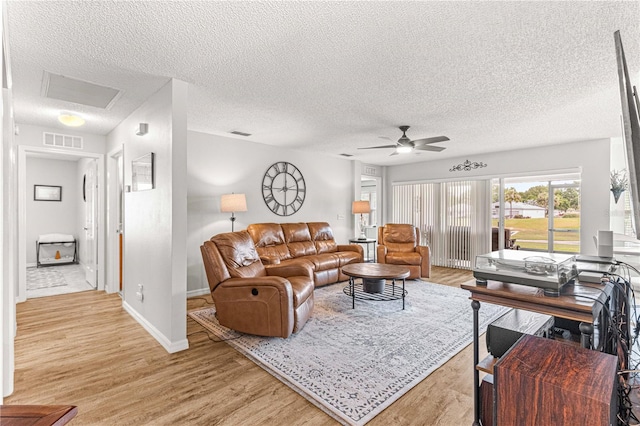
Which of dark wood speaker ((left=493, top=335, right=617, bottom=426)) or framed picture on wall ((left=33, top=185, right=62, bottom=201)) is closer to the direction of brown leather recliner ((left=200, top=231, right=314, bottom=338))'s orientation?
the dark wood speaker

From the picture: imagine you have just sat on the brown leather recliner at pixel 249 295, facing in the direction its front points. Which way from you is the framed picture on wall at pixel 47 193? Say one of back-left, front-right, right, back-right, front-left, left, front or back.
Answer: back

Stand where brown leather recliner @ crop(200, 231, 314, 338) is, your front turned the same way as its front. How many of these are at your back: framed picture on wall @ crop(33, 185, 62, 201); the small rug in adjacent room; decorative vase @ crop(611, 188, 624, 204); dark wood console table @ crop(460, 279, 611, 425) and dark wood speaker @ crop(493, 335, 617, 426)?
2

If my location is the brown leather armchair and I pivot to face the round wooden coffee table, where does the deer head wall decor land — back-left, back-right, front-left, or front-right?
back-left

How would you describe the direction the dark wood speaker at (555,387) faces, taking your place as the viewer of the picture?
facing to the left of the viewer

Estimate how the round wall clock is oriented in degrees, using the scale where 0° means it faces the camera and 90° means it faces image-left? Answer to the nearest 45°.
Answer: approximately 315°

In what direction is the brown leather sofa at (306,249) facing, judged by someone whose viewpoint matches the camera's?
facing the viewer and to the right of the viewer

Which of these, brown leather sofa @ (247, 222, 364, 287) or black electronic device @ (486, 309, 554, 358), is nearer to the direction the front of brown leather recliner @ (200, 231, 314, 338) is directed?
the black electronic device

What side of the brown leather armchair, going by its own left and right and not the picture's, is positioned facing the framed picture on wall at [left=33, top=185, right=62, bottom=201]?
right

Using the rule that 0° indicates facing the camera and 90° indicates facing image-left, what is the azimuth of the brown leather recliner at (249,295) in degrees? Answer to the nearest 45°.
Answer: approximately 315°

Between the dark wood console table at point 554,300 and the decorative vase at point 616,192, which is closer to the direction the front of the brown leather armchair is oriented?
the dark wood console table
